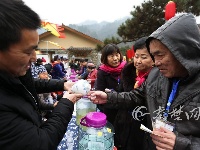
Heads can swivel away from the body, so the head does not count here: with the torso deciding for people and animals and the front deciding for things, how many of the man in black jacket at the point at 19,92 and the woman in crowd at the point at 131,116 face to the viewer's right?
1

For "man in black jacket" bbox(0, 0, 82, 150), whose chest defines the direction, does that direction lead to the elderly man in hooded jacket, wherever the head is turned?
yes

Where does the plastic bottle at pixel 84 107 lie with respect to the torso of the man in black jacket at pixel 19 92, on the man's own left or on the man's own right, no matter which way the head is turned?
on the man's own left

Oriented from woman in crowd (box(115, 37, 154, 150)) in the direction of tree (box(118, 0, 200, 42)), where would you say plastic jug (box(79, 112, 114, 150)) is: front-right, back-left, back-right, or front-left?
back-left

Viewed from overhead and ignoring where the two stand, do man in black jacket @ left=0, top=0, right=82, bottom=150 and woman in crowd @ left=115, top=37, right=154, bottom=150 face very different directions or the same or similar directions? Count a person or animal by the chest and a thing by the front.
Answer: very different directions

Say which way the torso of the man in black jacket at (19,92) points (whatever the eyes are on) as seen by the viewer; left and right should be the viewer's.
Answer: facing to the right of the viewer

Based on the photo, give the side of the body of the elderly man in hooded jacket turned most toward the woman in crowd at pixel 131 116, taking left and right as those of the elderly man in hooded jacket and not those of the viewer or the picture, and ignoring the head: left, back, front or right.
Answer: right

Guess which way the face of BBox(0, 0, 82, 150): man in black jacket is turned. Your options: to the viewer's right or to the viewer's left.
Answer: to the viewer's right

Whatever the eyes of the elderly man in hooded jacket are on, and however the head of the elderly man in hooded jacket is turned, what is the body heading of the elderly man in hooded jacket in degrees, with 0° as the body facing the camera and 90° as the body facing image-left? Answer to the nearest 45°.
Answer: approximately 45°
